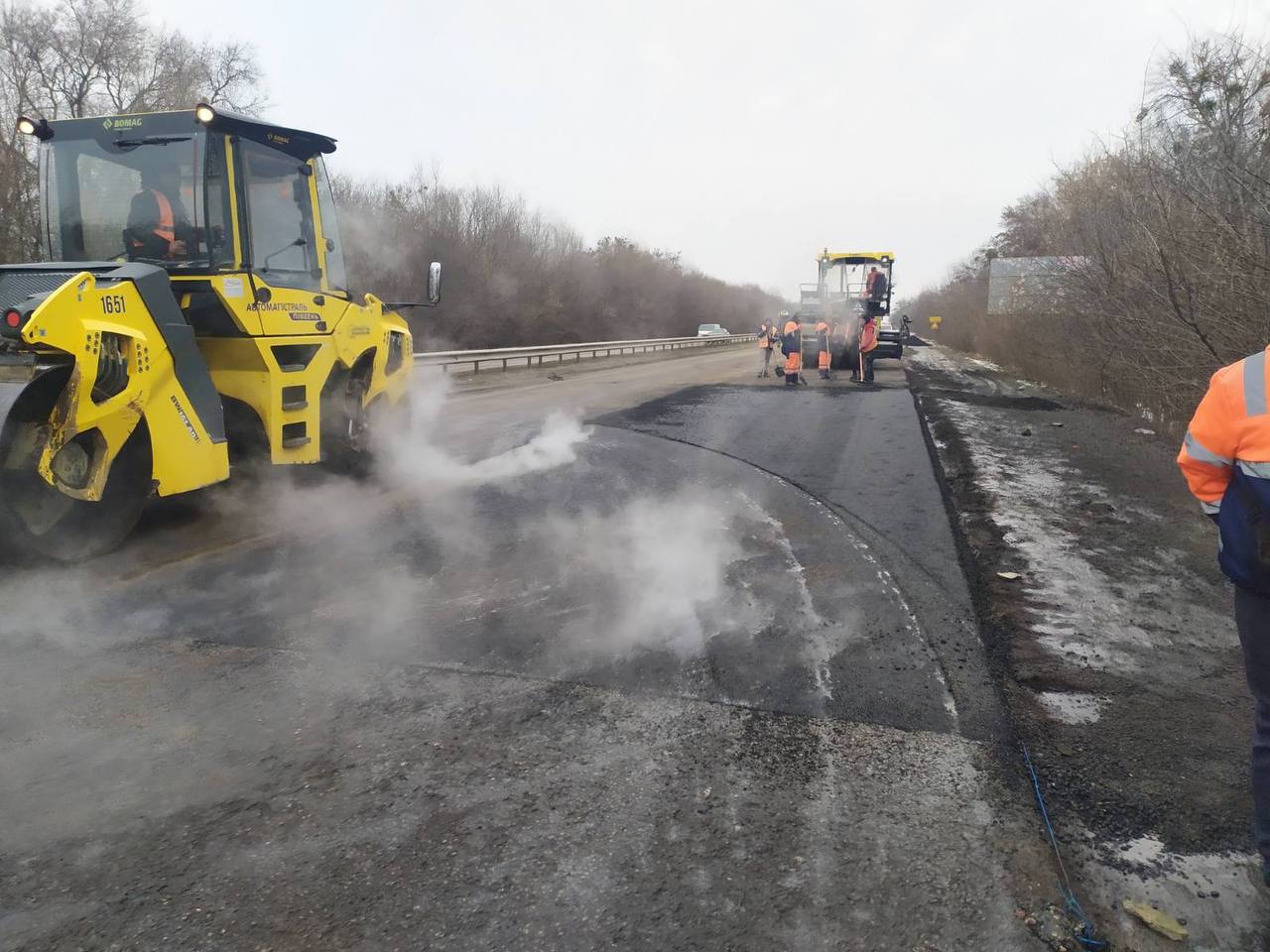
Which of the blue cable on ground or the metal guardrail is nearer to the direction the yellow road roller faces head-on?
the metal guardrail

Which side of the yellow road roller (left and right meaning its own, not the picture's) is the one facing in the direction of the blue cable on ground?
right

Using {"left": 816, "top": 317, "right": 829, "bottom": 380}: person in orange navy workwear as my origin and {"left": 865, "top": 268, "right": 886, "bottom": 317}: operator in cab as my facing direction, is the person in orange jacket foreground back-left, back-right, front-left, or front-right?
back-right

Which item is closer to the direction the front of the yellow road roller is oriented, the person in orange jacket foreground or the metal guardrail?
the metal guardrail

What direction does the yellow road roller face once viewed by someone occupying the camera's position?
facing away from the viewer and to the right of the viewer

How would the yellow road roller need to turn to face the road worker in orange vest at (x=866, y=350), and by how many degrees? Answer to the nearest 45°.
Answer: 0° — it already faces them

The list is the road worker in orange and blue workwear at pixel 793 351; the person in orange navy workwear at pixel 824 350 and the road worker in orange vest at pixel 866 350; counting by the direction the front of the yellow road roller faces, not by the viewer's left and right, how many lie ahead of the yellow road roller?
3
